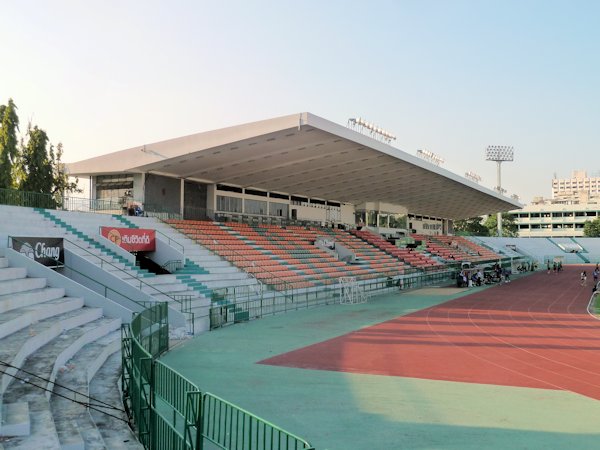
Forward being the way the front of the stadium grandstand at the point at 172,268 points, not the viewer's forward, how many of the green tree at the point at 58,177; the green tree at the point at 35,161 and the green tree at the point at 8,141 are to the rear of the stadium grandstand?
3

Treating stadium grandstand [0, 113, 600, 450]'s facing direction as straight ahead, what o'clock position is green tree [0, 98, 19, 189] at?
The green tree is roughly at 6 o'clock from the stadium grandstand.

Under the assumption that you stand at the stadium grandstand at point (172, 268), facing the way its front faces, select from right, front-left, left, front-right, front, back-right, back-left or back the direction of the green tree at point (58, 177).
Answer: back

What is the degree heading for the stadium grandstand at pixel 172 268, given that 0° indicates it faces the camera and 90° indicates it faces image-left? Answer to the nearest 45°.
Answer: approximately 315°

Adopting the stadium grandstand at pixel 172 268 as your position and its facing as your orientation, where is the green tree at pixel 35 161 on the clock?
The green tree is roughly at 6 o'clock from the stadium grandstand.
